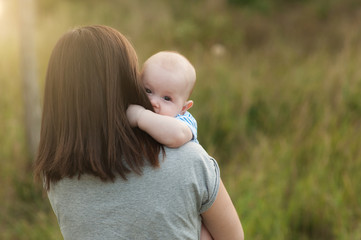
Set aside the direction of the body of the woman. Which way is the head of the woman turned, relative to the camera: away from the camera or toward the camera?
away from the camera

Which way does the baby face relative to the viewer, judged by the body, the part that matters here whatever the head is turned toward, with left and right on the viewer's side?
facing the viewer and to the left of the viewer
